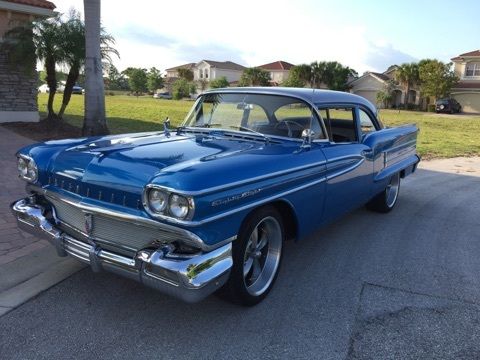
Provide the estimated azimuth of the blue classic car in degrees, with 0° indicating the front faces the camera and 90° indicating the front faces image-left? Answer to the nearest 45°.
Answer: approximately 45°

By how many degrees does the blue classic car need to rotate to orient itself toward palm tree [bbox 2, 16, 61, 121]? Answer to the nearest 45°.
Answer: approximately 90° to its right

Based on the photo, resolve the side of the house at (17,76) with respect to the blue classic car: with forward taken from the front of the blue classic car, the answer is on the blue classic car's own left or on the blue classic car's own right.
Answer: on the blue classic car's own right

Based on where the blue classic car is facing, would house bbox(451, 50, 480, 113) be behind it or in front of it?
behind

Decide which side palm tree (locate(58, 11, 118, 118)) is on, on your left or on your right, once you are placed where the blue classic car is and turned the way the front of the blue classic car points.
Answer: on your right

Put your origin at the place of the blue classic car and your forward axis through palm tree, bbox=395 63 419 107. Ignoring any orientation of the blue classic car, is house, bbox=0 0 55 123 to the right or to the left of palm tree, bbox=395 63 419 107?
left

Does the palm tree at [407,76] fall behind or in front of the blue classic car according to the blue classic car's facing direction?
behind
